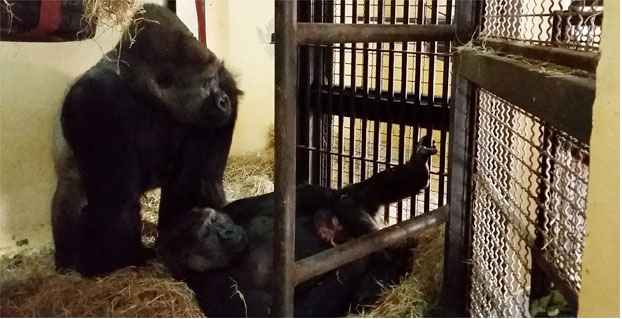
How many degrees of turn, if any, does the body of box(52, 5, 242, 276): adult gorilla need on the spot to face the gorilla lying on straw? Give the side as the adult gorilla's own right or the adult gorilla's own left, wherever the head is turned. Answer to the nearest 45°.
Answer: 0° — it already faces it

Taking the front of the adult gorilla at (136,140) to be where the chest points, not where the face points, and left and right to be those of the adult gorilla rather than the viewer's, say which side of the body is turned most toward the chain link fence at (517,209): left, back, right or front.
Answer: front

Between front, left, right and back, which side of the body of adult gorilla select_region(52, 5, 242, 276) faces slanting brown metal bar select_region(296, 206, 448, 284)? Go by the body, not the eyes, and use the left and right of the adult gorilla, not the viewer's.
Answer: front

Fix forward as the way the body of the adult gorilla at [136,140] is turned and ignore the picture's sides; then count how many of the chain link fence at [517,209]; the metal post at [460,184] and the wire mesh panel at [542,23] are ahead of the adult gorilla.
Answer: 3

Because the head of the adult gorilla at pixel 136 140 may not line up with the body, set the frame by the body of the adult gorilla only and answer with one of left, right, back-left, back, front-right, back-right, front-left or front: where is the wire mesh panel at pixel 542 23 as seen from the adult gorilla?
front

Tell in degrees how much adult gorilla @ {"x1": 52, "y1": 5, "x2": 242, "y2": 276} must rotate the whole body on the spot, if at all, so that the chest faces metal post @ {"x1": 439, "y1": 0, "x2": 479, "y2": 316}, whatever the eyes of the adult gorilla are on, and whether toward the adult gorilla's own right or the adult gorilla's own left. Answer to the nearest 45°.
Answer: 0° — it already faces it

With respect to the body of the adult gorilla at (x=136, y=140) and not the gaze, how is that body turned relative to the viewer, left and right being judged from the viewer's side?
facing the viewer and to the right of the viewer

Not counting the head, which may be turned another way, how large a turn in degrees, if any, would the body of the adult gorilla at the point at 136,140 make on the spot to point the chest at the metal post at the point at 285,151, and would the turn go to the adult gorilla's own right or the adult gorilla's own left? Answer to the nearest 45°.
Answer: approximately 45° to the adult gorilla's own right
